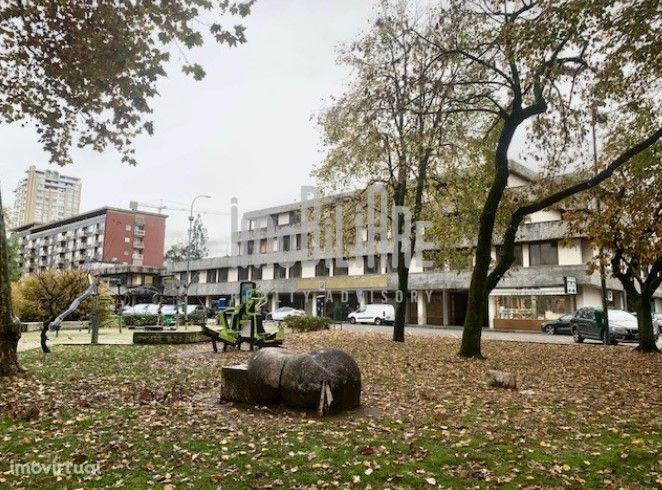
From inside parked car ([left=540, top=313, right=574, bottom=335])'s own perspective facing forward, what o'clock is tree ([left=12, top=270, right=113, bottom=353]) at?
The tree is roughly at 11 o'clock from the parked car.

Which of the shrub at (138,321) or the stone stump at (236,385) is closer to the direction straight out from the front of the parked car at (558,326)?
the shrub

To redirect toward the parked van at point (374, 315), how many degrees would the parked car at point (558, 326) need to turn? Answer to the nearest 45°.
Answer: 0° — it already faces it

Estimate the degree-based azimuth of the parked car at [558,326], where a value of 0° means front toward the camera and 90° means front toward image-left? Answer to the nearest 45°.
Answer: approximately 90°

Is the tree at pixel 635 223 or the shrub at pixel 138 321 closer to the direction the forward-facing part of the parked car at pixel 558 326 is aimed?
the shrub

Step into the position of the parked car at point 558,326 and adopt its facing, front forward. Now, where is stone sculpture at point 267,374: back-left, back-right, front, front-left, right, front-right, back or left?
left

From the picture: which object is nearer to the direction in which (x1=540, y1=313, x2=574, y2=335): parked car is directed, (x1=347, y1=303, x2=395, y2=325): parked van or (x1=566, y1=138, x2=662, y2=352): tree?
the parked van
